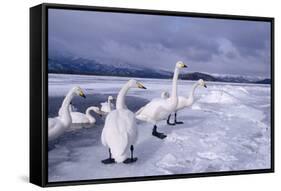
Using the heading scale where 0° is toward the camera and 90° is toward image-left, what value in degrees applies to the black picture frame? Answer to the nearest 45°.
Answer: approximately 315°
